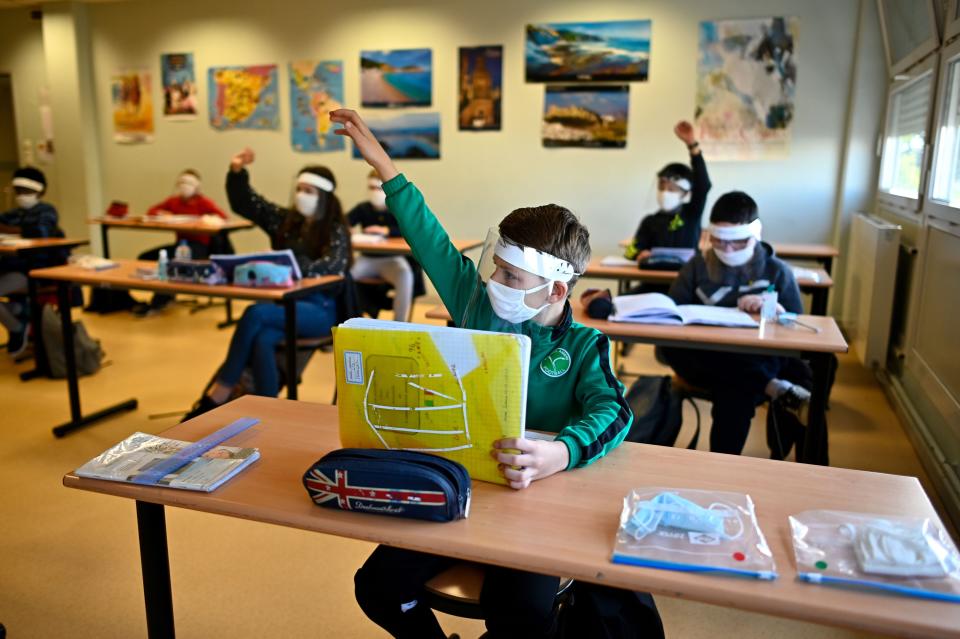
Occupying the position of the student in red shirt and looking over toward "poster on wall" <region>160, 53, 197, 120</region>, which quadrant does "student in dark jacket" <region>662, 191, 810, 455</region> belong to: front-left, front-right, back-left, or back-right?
back-right

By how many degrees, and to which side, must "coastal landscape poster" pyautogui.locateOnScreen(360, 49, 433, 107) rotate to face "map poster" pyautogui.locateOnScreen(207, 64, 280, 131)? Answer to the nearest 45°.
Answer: approximately 135° to its right

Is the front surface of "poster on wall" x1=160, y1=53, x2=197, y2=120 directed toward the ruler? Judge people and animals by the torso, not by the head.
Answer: yes

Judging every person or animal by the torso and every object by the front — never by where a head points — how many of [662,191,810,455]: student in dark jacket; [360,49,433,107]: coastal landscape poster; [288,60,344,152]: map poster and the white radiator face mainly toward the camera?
3

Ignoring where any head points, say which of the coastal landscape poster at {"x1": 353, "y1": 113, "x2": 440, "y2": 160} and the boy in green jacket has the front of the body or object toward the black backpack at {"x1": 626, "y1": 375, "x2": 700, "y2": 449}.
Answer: the coastal landscape poster

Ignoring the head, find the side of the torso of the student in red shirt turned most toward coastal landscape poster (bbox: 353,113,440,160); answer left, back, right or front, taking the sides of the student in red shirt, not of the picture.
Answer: left

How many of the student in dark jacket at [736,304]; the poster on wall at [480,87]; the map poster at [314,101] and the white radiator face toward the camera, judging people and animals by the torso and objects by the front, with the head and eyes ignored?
3

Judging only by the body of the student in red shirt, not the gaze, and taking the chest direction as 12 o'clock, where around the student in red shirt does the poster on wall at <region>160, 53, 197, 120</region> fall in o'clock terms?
The poster on wall is roughly at 6 o'clock from the student in red shirt.

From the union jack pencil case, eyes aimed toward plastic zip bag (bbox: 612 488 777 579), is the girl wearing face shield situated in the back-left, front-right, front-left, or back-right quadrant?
back-left

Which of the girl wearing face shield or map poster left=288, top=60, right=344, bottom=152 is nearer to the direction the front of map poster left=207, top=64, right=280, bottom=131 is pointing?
the girl wearing face shield
